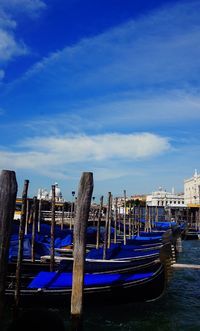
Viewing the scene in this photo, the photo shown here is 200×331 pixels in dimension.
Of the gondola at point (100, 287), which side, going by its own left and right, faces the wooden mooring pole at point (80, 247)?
right

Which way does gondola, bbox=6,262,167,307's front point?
to the viewer's right

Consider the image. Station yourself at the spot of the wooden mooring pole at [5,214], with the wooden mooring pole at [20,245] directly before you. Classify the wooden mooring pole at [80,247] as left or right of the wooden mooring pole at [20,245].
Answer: right

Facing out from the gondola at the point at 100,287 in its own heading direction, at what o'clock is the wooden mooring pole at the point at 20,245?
The wooden mooring pole is roughly at 5 o'clock from the gondola.
